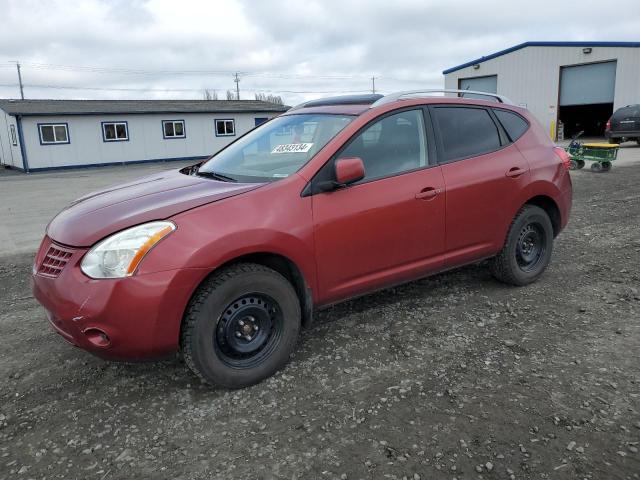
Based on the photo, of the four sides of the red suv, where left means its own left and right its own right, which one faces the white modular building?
right

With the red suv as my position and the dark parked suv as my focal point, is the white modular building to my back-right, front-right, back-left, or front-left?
front-left

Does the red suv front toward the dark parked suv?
no

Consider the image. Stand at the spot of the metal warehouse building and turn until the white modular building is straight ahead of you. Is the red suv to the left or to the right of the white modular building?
left

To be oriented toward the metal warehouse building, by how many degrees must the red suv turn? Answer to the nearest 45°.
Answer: approximately 180°

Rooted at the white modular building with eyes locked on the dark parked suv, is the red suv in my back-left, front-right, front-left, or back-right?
front-right
